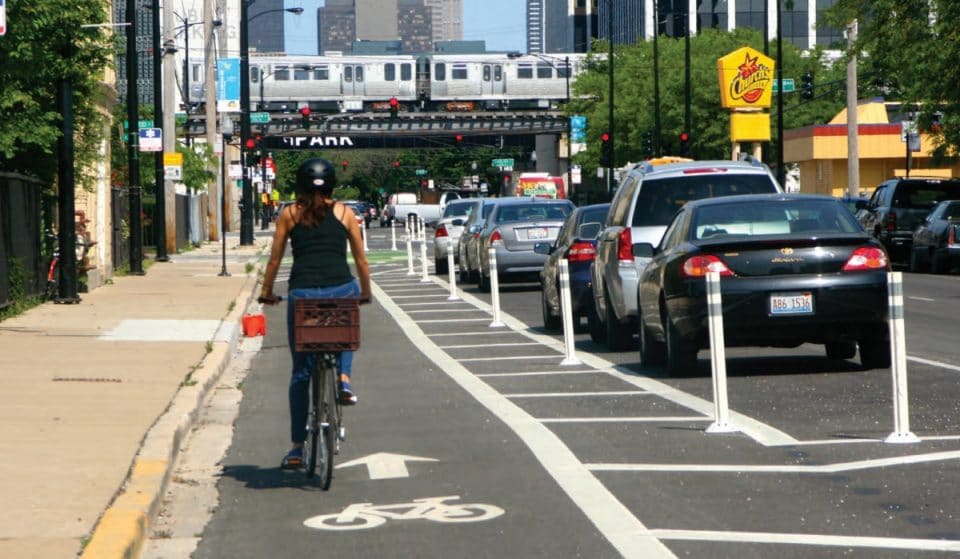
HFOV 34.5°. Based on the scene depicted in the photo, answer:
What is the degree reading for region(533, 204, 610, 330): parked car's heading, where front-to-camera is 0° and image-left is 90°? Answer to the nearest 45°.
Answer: approximately 180°

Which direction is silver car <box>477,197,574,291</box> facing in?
away from the camera

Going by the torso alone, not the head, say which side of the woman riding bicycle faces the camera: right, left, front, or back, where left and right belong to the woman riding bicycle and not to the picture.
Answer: back

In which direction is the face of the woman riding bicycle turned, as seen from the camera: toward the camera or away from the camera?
away from the camera

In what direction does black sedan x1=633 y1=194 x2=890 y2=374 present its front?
away from the camera

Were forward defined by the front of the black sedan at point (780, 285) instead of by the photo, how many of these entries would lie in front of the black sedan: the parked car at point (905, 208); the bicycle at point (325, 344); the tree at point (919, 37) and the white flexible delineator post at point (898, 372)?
2

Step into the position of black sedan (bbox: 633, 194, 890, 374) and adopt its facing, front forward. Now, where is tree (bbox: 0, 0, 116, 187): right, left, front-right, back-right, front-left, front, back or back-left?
front-left

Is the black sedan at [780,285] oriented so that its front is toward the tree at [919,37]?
yes

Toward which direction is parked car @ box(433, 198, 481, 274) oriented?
away from the camera

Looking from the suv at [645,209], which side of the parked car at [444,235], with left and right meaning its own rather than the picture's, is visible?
back

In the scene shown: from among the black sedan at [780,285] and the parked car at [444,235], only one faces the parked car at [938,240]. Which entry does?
the black sedan

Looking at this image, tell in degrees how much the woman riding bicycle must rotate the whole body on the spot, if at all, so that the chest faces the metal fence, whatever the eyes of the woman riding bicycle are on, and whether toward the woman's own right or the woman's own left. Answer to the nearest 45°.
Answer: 0° — they already face it

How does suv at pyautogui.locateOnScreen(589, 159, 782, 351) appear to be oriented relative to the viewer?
away from the camera

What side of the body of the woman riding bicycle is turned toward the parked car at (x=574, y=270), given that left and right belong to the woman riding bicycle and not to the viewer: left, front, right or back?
front

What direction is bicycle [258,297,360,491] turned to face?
away from the camera

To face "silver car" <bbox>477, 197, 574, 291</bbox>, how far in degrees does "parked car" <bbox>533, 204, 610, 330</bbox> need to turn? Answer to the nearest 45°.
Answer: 0° — it already faces it
